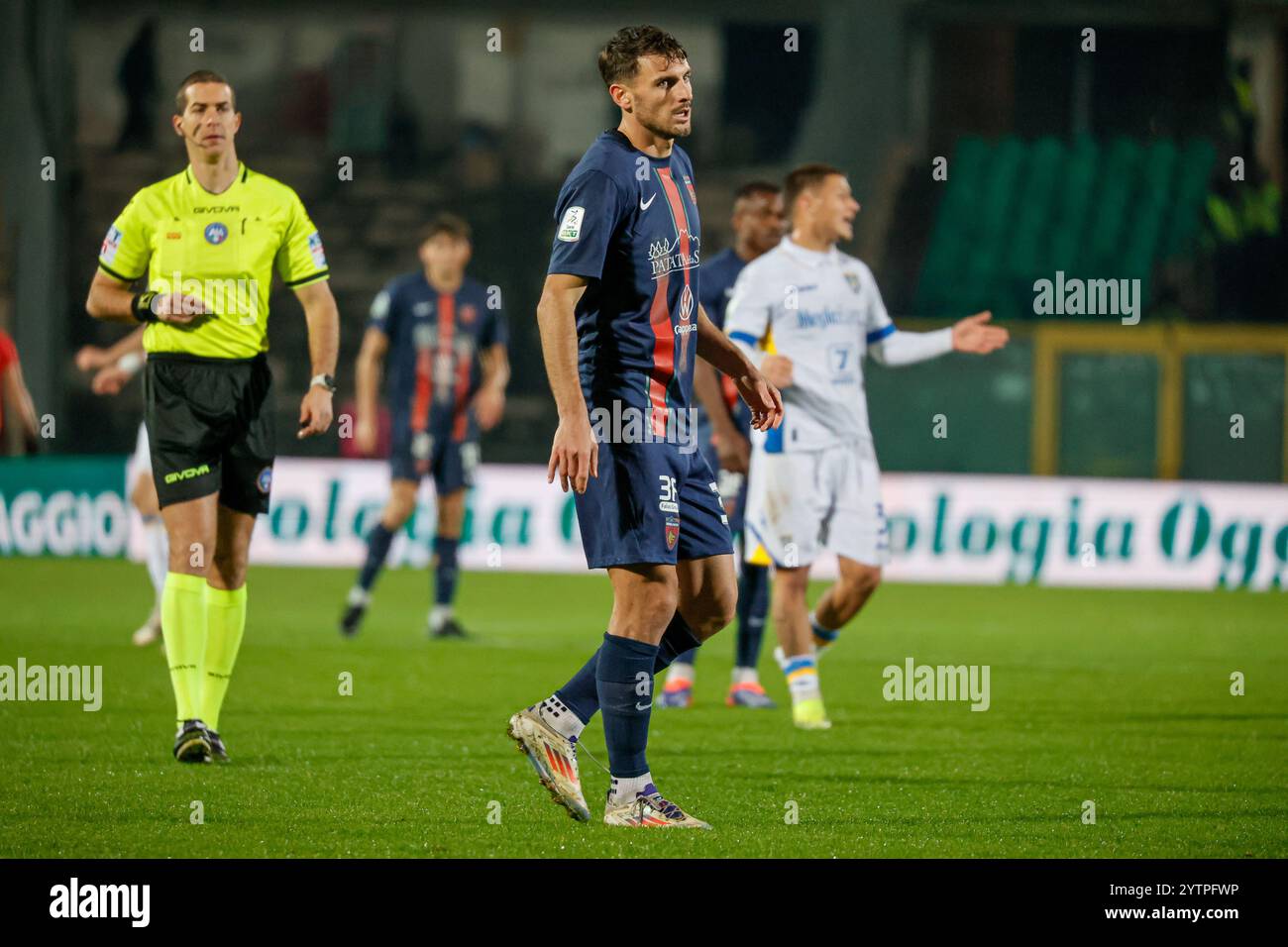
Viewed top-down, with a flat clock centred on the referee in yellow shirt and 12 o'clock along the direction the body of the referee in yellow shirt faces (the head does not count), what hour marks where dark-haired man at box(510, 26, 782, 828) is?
The dark-haired man is roughly at 11 o'clock from the referee in yellow shirt.

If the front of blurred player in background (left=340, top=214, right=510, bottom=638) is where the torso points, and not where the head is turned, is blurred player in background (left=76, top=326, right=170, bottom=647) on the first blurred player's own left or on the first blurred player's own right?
on the first blurred player's own right

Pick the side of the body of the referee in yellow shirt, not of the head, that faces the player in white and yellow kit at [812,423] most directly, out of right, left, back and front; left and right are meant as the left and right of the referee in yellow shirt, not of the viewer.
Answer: left

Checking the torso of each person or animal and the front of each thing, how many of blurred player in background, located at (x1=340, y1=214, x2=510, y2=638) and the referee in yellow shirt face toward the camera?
2

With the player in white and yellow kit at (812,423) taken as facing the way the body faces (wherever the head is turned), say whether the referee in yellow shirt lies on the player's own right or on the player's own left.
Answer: on the player's own right

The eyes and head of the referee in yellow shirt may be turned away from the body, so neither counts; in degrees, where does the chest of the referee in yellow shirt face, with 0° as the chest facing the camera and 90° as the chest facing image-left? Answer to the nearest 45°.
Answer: approximately 0°

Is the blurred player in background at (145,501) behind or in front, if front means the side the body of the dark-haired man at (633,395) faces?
behind

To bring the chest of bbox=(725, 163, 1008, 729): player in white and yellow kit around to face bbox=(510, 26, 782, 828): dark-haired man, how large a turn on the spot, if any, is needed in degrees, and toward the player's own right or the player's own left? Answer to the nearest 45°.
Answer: approximately 45° to the player's own right

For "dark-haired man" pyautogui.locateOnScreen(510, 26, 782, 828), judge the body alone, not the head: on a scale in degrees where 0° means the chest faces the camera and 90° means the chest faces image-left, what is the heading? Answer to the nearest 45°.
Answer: approximately 315°

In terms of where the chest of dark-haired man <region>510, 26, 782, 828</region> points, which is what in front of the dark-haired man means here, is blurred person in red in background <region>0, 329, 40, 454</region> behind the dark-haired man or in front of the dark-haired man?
behind

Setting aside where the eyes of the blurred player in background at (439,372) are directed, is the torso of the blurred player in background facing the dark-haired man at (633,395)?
yes
